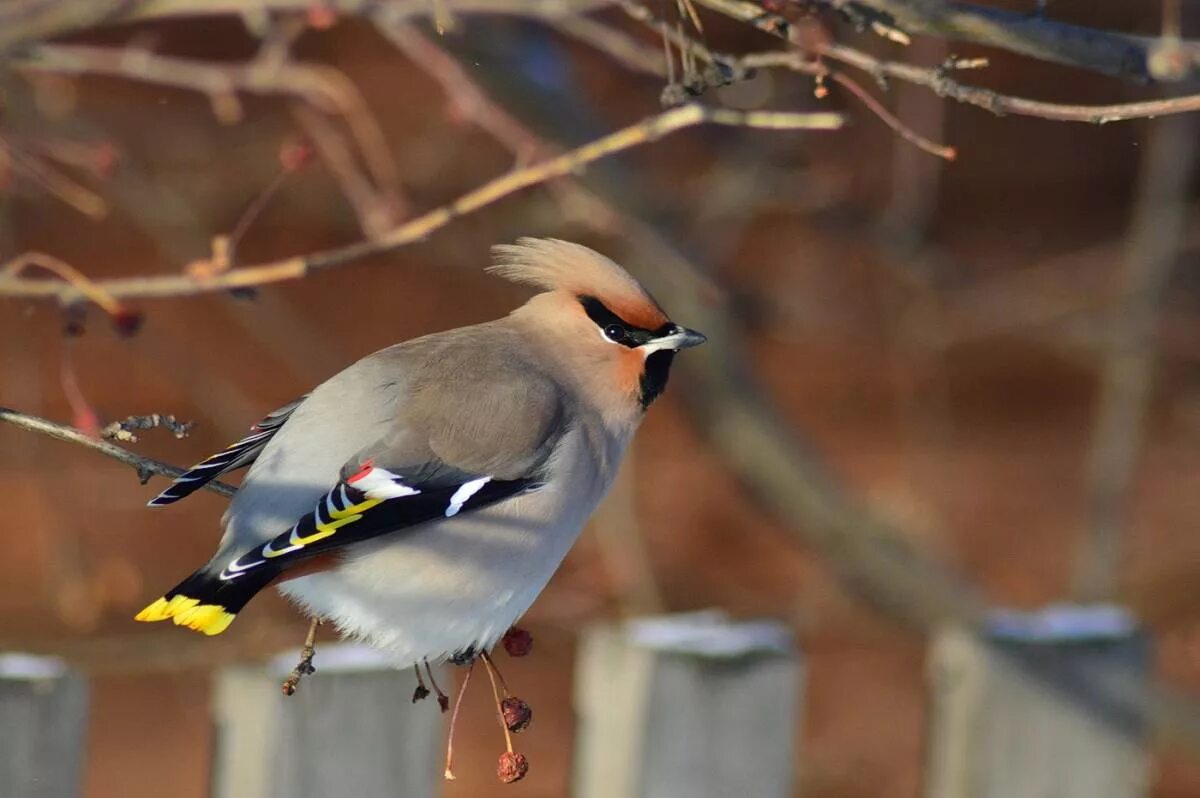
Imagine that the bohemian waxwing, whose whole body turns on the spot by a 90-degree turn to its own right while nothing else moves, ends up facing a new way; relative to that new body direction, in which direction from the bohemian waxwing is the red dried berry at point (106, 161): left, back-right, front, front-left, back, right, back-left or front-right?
back-right

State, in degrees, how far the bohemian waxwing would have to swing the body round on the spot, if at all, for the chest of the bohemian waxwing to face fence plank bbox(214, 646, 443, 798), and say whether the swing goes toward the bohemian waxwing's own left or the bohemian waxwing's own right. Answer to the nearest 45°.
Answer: approximately 90° to the bohemian waxwing's own left

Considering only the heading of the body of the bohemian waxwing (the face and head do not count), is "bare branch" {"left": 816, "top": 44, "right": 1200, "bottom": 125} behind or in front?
in front

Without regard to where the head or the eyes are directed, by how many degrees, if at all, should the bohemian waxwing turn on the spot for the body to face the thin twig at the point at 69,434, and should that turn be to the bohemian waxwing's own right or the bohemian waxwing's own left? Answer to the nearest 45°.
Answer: approximately 135° to the bohemian waxwing's own right

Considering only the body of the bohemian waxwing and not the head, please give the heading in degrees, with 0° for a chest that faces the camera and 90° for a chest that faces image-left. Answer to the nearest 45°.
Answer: approximately 270°

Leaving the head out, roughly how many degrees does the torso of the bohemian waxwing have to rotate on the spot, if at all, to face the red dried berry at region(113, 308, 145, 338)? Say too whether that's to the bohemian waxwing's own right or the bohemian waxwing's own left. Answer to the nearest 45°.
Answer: approximately 135° to the bohemian waxwing's own left

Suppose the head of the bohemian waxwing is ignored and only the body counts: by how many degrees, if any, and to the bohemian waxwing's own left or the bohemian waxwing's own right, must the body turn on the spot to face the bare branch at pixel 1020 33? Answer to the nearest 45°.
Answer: approximately 45° to the bohemian waxwing's own right
